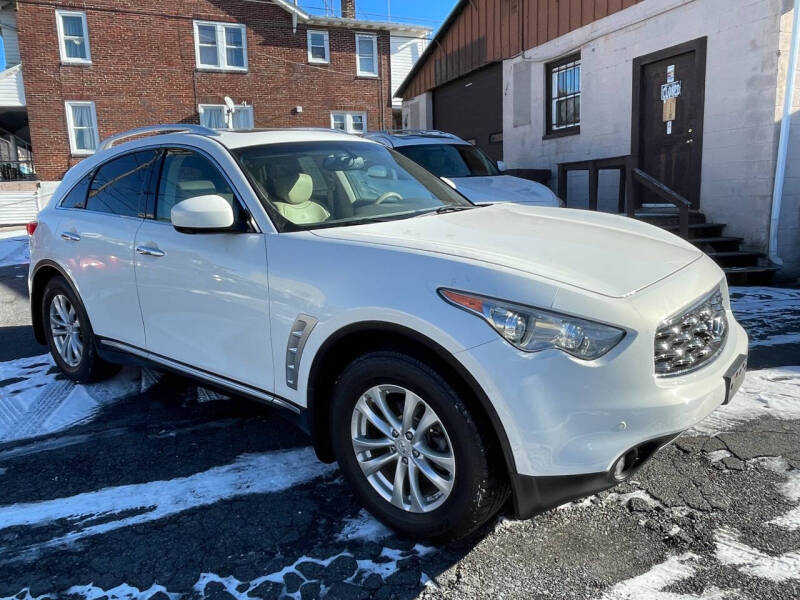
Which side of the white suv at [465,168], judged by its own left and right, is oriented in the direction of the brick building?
back

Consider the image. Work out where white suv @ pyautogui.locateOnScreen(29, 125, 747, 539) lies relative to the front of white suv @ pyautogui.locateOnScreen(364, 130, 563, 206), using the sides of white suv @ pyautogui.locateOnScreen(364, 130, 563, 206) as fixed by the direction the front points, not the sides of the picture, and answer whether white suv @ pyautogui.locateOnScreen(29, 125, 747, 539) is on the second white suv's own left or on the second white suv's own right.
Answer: on the second white suv's own right

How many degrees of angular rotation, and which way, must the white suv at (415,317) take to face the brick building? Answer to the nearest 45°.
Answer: approximately 135° to its left

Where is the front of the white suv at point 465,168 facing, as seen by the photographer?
facing the viewer and to the right of the viewer

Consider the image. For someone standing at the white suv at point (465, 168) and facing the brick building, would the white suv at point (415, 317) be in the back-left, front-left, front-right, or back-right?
back-left

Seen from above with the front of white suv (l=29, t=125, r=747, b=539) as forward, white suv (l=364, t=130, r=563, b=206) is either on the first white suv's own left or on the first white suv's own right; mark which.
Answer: on the first white suv's own left

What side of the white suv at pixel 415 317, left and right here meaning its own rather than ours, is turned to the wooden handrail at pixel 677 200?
left

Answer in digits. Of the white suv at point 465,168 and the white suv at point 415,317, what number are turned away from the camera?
0
